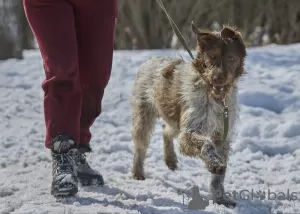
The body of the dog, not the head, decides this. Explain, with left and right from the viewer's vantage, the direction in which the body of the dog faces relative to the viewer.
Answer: facing the viewer and to the right of the viewer
